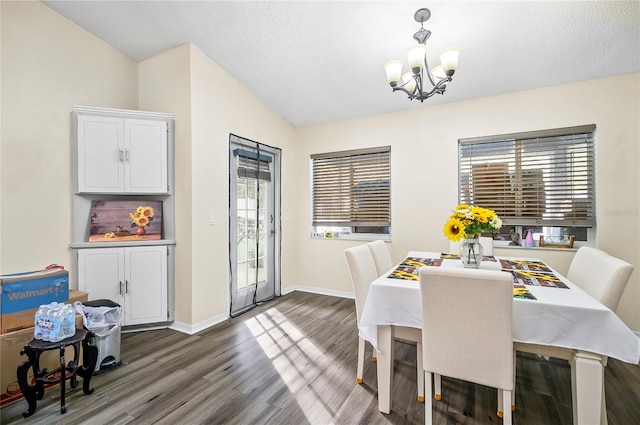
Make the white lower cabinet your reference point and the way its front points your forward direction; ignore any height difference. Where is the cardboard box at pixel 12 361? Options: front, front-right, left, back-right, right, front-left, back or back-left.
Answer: front-right

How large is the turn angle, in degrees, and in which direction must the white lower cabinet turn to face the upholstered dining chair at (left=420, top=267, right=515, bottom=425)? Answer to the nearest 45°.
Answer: approximately 45° to its left

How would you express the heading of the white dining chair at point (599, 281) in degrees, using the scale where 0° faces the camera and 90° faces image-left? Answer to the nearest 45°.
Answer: approximately 45°

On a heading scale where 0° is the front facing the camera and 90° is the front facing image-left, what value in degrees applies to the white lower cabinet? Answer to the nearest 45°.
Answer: approximately 0°

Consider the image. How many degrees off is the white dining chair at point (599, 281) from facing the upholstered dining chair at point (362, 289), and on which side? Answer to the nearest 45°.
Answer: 0° — it already faces it

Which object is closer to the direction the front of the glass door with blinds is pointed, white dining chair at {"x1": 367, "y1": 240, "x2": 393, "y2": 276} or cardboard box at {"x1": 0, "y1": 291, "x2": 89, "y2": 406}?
the white dining chair

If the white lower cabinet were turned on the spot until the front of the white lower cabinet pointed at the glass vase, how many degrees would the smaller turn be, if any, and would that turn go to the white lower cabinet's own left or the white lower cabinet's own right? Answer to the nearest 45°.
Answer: approximately 45° to the white lower cabinet's own left

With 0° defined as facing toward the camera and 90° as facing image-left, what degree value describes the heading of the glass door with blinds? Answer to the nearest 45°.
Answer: approximately 315°
